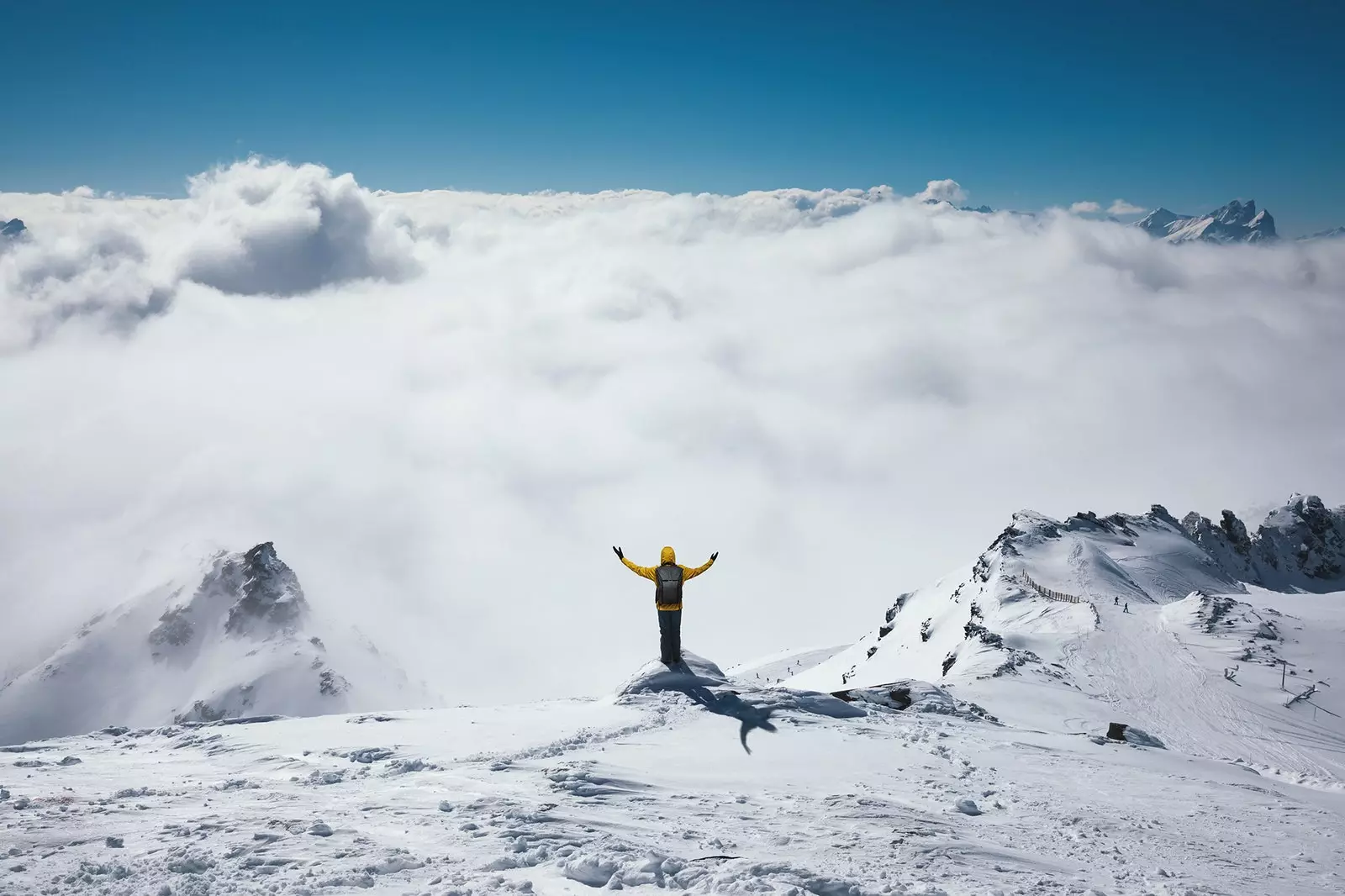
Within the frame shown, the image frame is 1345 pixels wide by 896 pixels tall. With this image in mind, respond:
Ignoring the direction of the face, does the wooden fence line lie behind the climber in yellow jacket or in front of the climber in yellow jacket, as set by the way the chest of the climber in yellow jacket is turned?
in front

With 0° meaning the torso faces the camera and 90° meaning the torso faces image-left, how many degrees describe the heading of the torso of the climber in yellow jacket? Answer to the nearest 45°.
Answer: approximately 180°
